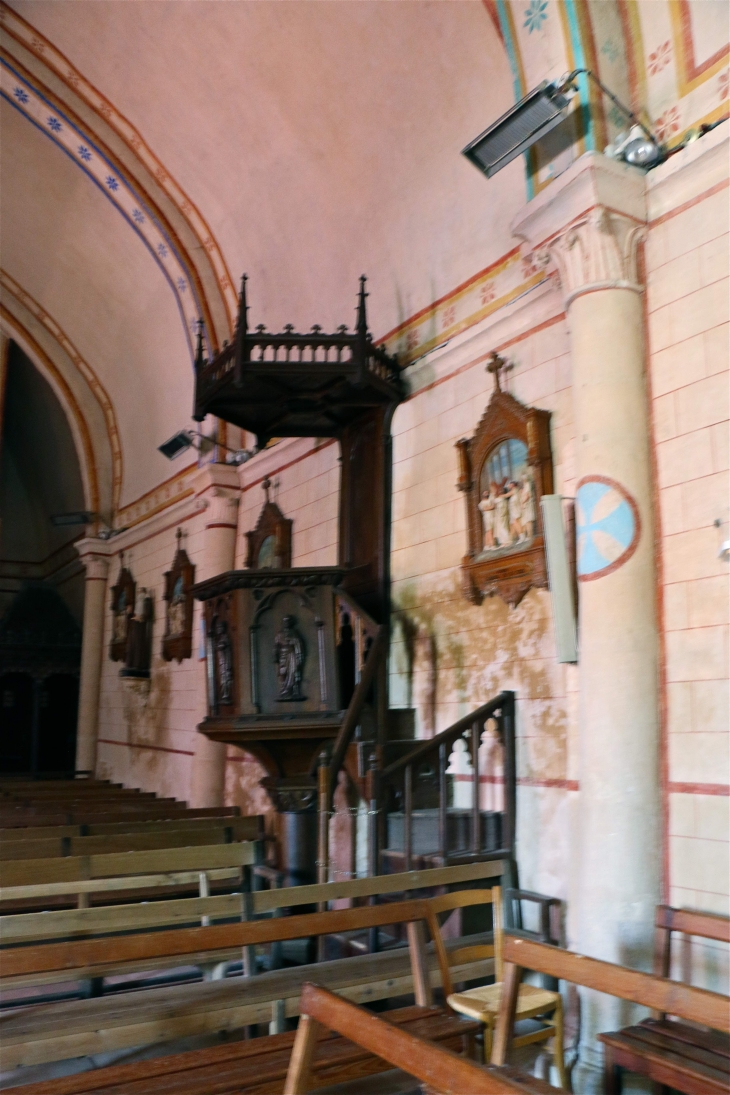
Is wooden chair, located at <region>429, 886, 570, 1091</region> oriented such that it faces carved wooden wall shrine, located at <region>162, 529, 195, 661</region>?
no

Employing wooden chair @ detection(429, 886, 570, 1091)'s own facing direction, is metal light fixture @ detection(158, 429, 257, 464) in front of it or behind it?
behind

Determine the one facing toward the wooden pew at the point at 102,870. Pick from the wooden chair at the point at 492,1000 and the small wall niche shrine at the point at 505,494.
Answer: the small wall niche shrine

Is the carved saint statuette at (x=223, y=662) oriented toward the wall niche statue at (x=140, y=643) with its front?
no

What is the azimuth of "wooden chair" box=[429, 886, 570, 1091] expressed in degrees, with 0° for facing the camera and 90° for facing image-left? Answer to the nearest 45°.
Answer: approximately 315°

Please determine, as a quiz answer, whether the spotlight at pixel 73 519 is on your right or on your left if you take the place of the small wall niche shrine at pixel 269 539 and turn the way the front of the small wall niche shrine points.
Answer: on your right

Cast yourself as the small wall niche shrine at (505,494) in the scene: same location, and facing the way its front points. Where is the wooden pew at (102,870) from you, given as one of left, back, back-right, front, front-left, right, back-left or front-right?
front

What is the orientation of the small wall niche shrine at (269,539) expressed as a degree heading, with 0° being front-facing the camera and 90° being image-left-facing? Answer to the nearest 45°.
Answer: approximately 45°

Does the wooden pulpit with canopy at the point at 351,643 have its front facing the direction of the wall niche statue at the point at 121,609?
no

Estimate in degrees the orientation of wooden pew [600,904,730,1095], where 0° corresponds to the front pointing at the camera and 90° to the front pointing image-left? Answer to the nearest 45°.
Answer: approximately 45°
